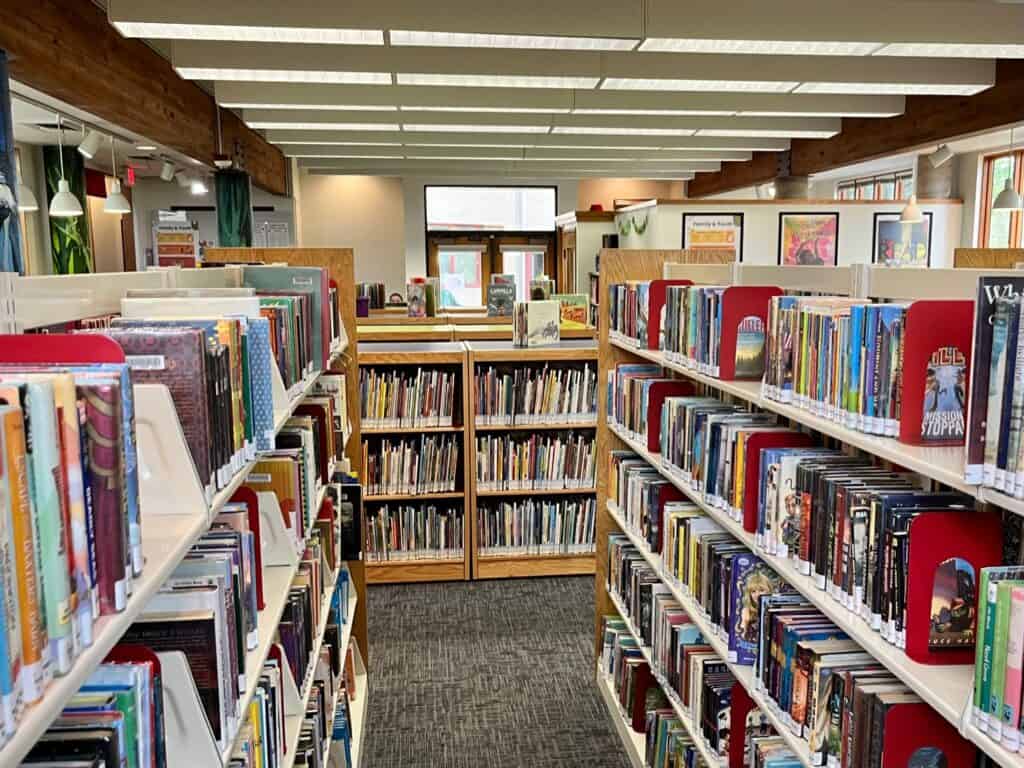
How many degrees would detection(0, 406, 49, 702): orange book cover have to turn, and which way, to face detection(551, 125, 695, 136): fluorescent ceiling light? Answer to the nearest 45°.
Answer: approximately 45° to its left

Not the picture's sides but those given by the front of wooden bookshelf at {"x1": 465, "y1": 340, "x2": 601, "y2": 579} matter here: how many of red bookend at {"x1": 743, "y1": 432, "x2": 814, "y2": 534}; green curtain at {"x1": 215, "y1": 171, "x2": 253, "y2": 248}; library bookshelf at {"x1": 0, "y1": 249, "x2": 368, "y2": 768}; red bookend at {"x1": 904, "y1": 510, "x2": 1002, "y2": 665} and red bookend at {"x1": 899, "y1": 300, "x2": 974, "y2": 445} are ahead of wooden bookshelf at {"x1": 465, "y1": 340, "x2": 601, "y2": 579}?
4

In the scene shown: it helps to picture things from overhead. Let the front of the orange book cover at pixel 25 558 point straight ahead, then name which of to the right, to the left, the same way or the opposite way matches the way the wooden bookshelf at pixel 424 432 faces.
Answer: to the right

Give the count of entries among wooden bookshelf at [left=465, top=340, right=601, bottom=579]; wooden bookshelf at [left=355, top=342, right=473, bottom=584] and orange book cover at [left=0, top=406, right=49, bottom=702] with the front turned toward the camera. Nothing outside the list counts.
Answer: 2

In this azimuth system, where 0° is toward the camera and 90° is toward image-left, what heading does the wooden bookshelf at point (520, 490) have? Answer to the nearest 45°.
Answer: approximately 0°

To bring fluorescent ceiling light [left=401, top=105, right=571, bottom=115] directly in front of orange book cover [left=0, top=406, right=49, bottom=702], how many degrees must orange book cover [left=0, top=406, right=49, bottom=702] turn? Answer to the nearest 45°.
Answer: approximately 45° to its left

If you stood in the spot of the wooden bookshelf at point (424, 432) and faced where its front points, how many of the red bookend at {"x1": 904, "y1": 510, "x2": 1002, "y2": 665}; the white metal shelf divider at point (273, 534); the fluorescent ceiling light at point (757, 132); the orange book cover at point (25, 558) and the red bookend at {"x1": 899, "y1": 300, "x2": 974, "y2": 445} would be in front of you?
4

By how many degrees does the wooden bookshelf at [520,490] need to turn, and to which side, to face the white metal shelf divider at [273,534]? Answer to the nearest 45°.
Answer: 0° — it already faces it

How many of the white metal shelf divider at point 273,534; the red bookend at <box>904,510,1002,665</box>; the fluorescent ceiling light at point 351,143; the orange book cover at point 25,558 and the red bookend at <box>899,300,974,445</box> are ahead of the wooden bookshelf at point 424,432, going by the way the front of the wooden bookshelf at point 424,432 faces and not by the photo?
4

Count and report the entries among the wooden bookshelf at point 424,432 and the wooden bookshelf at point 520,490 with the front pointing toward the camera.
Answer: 2

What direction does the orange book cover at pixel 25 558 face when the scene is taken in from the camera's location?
facing to the right of the viewer
